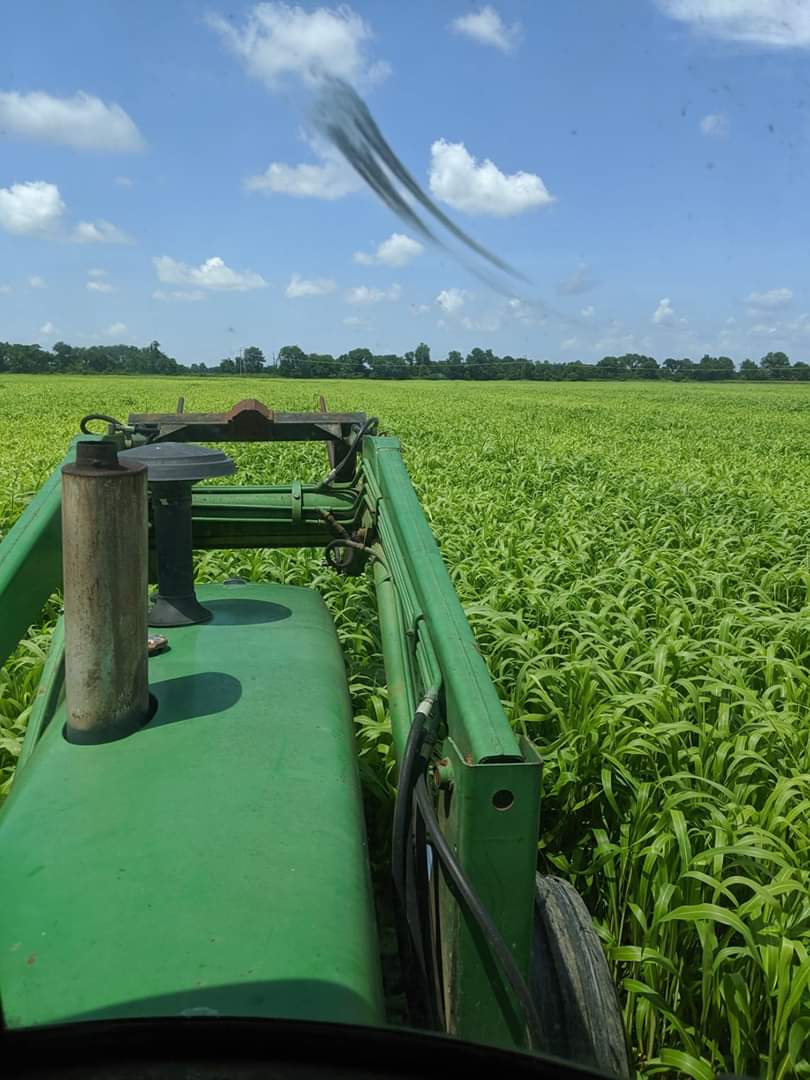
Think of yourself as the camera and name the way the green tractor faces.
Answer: facing away from the viewer
